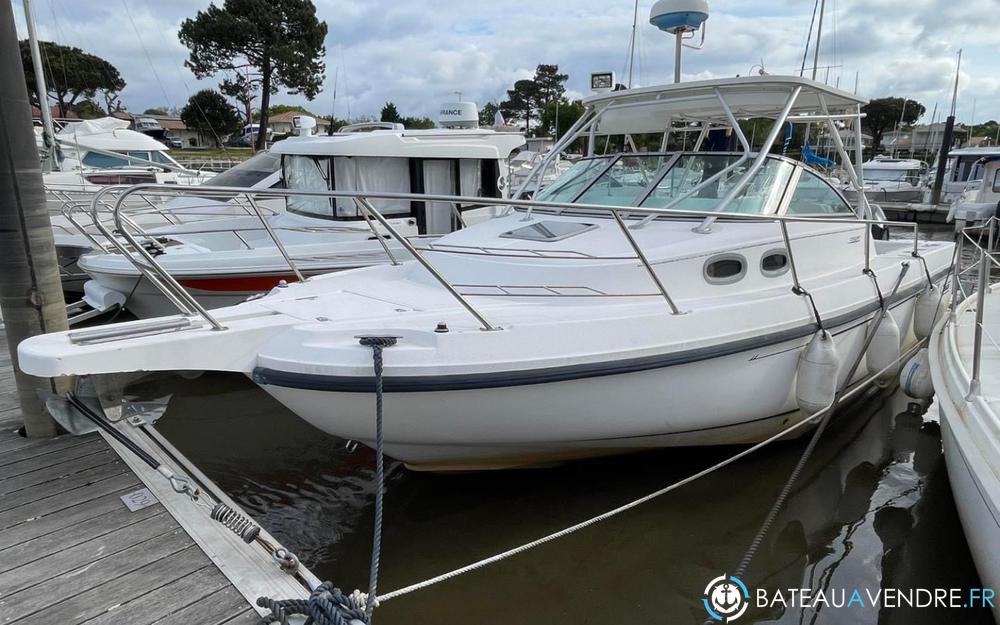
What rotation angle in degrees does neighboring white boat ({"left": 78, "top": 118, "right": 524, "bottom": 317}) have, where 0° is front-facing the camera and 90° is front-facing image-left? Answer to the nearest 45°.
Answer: approximately 45°

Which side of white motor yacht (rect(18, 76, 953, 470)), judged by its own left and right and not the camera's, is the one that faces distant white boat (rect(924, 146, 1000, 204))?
back

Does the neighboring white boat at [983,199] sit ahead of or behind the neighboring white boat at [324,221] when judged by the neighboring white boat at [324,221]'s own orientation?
behind

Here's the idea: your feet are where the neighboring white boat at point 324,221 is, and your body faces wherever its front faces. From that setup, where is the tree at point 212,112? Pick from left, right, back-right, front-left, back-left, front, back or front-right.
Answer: back-right

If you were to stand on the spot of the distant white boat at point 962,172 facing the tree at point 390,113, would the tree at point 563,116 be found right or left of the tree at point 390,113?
right

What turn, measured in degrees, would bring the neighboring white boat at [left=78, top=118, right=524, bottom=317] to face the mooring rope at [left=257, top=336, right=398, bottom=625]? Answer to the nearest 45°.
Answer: approximately 45° to its left

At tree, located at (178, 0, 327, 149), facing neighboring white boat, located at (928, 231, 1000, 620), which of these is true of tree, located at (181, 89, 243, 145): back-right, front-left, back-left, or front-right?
back-right

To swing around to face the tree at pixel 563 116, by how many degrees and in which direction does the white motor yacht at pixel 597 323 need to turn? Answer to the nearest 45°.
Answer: approximately 135° to its right

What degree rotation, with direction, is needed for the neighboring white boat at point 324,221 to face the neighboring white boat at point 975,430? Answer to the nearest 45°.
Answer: approximately 90° to its left

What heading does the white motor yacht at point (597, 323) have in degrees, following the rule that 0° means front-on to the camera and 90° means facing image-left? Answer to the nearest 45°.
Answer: approximately 45°
